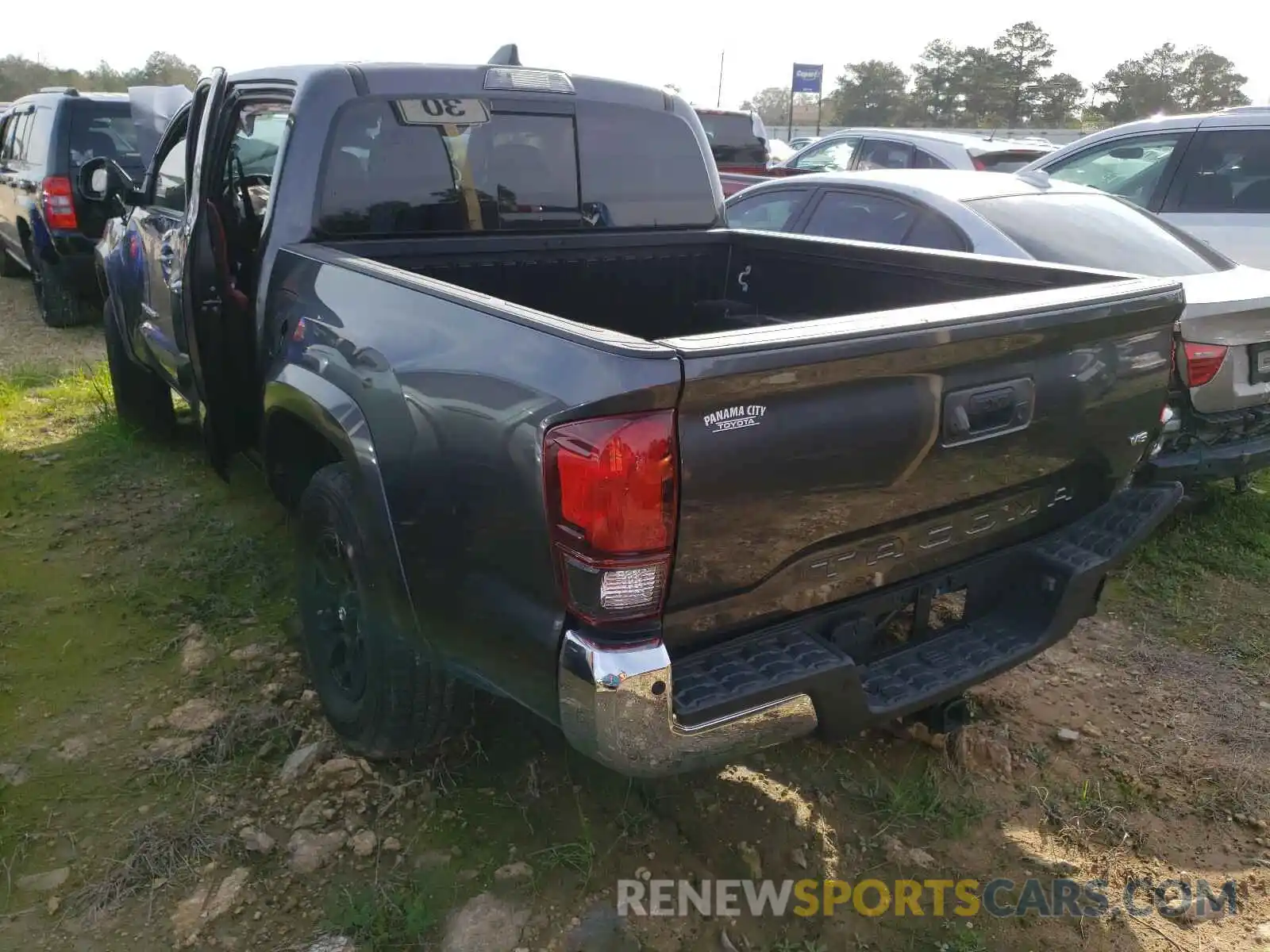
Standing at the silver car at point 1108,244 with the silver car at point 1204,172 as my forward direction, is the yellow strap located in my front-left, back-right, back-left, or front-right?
back-left

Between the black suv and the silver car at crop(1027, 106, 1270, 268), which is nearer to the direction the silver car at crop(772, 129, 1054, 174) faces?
the black suv

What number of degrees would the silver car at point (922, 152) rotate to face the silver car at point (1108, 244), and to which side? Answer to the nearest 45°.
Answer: approximately 135° to its left

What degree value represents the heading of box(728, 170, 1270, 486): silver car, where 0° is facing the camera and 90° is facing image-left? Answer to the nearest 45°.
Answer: approximately 135°

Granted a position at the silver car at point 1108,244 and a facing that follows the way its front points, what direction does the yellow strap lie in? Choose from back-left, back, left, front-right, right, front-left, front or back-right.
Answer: left

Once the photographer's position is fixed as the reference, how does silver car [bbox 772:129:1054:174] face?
facing away from the viewer and to the left of the viewer

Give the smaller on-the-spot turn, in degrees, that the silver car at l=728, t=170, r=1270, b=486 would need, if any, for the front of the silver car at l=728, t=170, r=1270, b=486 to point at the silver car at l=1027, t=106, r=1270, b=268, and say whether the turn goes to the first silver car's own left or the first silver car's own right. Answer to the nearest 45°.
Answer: approximately 45° to the first silver car's own right

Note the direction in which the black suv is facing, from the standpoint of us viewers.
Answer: facing away from the viewer and to the left of the viewer

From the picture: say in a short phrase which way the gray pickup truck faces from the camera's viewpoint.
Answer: facing away from the viewer and to the left of the viewer
